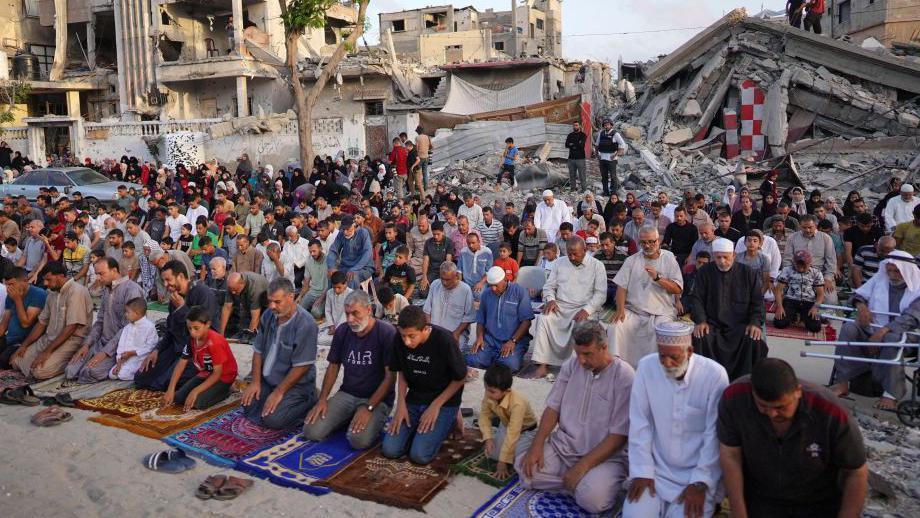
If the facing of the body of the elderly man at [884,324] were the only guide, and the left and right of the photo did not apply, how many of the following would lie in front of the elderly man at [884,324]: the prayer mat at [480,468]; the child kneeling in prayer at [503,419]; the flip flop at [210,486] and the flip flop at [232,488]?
4

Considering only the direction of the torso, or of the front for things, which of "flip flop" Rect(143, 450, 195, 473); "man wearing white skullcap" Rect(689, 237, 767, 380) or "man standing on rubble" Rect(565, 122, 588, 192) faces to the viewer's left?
the flip flop

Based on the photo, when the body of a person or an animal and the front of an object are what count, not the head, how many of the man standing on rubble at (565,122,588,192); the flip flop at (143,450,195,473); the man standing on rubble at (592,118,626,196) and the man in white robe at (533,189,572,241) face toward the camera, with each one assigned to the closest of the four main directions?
3

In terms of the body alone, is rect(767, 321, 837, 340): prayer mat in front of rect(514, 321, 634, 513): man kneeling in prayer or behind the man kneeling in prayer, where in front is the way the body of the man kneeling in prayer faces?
behind

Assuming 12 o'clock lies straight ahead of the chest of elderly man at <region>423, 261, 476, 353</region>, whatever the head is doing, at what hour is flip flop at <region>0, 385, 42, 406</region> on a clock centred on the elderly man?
The flip flop is roughly at 1 o'clock from the elderly man.

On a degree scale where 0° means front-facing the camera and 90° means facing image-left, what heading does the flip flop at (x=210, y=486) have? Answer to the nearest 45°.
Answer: approximately 45°

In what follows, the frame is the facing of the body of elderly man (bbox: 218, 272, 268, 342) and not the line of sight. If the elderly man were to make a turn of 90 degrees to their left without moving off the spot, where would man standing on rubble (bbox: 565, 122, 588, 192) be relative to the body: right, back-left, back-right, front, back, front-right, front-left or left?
left
